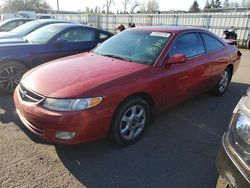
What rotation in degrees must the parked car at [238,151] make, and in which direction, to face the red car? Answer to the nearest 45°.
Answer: approximately 90° to its right

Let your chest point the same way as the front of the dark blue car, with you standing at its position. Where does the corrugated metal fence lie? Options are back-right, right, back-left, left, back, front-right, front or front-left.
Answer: back-right

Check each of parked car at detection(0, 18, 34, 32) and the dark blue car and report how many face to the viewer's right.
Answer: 0

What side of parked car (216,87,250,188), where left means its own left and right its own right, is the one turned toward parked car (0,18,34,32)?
right

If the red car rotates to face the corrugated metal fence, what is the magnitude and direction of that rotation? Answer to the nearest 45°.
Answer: approximately 135° to its right

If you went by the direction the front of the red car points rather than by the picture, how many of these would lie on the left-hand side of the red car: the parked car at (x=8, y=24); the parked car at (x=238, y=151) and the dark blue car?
1

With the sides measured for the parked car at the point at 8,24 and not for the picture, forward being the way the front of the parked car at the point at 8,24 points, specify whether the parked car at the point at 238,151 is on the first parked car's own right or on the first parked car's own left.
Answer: on the first parked car's own left

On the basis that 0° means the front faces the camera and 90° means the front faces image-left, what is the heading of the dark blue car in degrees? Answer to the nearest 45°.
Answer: approximately 90°

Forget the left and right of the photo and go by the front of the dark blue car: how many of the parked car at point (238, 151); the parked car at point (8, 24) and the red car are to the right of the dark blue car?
1

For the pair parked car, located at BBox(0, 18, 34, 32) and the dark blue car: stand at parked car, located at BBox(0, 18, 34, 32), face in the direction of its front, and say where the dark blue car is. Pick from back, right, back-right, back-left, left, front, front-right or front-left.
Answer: front-left

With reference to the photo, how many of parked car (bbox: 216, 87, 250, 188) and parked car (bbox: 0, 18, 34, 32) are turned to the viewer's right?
0

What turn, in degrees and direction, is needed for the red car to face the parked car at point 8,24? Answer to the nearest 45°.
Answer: approximately 90° to its right

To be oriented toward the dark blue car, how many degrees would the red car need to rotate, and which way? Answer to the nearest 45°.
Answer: approximately 90° to its right
